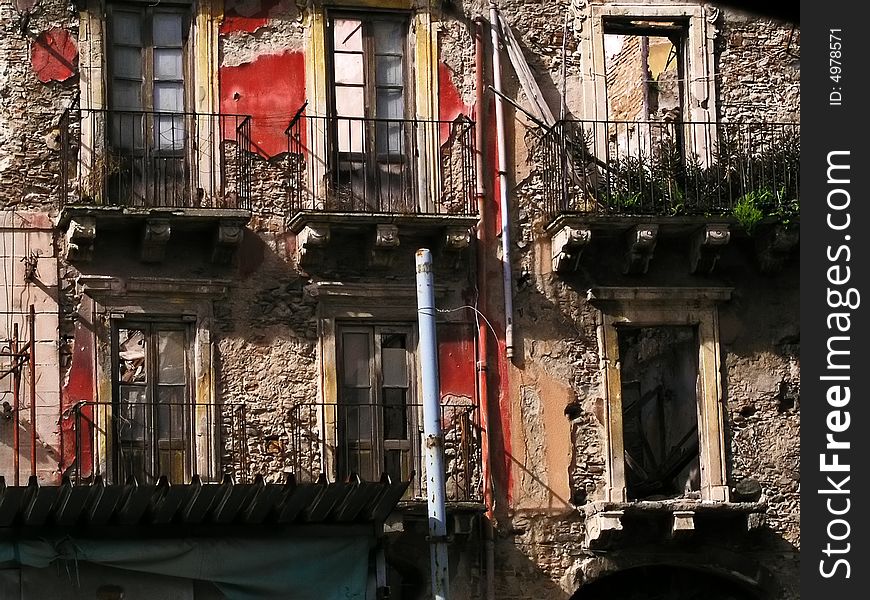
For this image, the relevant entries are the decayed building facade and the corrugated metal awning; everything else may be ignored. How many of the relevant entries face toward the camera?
2

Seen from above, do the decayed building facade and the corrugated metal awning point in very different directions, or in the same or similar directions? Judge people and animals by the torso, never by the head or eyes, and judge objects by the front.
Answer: same or similar directions

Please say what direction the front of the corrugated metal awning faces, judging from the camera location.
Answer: facing the viewer

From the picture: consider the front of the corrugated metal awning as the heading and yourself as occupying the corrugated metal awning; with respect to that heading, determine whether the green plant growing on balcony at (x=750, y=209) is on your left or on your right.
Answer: on your left

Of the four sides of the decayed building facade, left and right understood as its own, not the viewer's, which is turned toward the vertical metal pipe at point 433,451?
front
